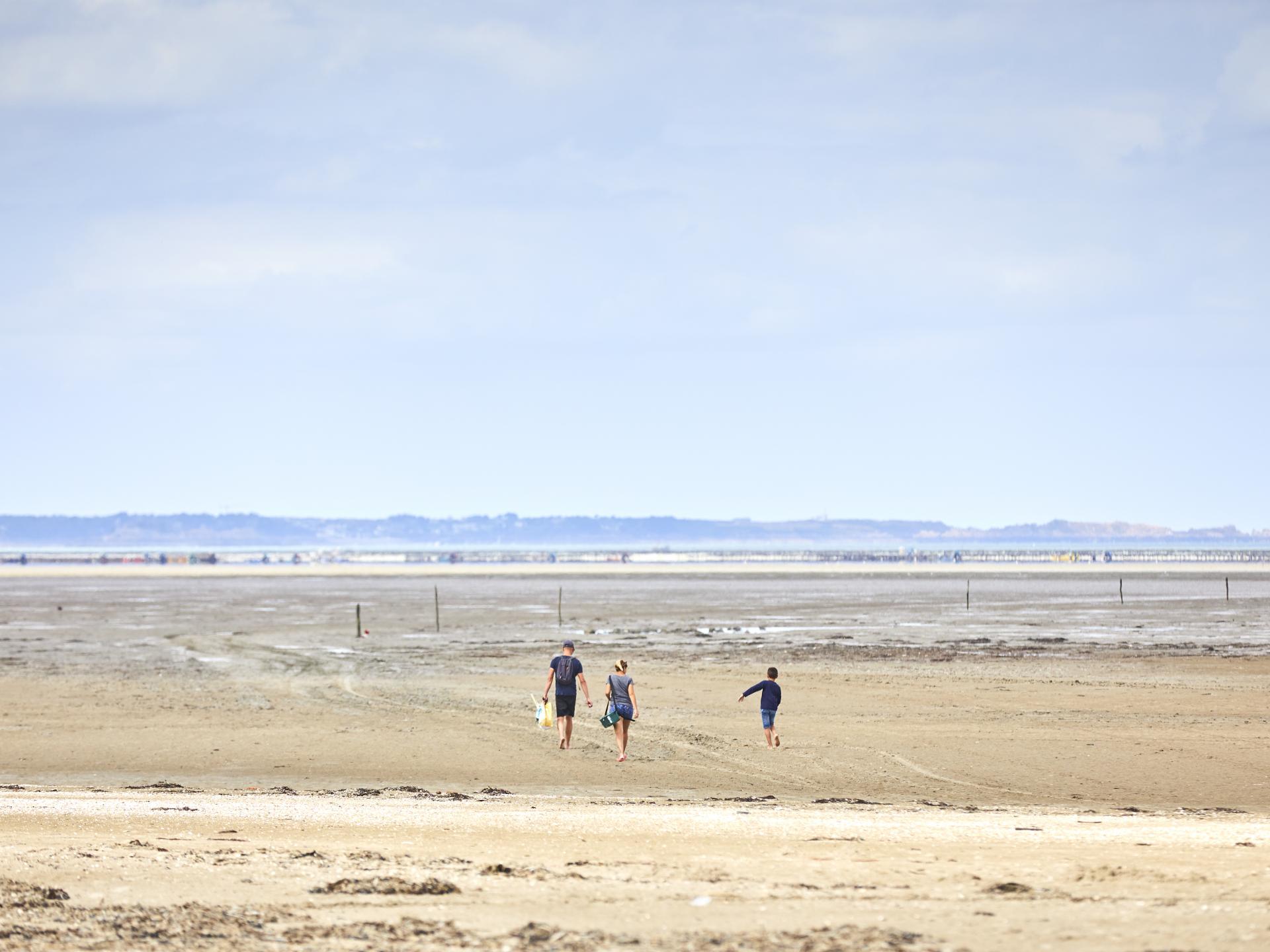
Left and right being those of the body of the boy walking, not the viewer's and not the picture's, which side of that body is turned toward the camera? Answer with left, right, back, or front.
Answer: back

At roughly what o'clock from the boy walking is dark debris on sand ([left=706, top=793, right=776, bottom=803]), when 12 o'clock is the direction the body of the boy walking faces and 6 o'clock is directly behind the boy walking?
The dark debris on sand is roughly at 6 o'clock from the boy walking.

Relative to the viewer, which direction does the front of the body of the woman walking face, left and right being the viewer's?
facing away from the viewer

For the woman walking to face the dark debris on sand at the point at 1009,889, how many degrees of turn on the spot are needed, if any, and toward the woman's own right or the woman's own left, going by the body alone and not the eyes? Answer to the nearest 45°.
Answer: approximately 180°

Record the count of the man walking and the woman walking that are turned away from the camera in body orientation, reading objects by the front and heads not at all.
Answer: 2

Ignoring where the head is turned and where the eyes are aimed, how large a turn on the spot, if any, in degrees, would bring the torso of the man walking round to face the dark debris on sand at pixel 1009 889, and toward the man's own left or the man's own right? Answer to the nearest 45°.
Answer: approximately 180°

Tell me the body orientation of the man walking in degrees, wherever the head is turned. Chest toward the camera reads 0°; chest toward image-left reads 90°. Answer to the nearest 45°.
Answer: approximately 180°

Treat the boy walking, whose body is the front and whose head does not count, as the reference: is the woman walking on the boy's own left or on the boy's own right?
on the boy's own left

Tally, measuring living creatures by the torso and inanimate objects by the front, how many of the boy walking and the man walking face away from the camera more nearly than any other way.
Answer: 2
